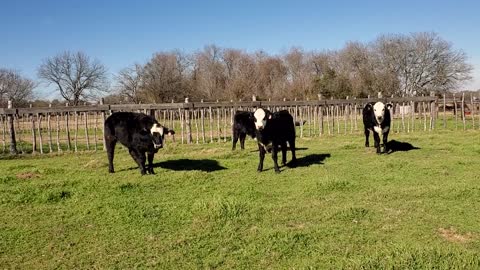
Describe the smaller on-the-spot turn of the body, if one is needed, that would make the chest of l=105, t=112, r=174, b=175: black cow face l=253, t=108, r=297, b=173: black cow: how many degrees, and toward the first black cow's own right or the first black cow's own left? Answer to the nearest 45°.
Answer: approximately 45° to the first black cow's own left

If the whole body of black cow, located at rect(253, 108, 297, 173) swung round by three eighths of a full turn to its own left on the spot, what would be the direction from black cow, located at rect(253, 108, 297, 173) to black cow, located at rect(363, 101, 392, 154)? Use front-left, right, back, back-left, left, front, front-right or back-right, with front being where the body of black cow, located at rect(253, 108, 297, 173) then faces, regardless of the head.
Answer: front-left

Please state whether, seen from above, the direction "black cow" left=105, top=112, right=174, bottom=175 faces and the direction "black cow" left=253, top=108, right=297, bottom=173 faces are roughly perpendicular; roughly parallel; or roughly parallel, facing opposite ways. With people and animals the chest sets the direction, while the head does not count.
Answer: roughly perpendicular

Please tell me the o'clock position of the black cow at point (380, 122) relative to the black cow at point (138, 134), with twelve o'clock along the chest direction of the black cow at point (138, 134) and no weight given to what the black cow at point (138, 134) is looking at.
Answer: the black cow at point (380, 122) is roughly at 10 o'clock from the black cow at point (138, 134).

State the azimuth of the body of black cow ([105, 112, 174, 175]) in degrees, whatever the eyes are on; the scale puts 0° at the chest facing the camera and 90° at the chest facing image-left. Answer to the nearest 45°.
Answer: approximately 315°

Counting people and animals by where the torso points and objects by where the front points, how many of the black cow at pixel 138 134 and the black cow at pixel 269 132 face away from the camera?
0

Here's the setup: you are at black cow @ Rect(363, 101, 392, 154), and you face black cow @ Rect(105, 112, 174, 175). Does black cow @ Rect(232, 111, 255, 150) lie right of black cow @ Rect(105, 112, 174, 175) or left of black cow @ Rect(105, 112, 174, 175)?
right

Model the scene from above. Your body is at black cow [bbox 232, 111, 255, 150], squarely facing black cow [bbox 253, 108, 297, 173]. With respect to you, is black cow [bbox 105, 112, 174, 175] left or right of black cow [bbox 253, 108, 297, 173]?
right

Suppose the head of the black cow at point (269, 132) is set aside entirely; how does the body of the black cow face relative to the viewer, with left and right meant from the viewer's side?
facing the viewer and to the left of the viewer

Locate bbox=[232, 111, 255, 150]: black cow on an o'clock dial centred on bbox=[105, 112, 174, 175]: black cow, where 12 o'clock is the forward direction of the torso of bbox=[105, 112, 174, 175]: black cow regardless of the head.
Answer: bbox=[232, 111, 255, 150]: black cow is roughly at 9 o'clock from bbox=[105, 112, 174, 175]: black cow.
